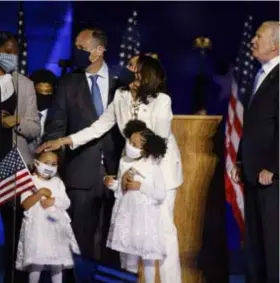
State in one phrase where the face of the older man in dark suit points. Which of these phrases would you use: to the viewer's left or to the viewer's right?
to the viewer's left

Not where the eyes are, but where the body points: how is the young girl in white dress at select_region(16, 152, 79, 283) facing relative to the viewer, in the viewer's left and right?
facing the viewer

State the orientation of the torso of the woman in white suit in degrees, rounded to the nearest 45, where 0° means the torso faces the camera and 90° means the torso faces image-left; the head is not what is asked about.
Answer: approximately 45°

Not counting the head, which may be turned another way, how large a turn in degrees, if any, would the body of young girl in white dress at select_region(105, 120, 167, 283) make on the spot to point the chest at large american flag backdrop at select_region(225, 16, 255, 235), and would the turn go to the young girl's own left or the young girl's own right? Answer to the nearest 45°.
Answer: approximately 180°

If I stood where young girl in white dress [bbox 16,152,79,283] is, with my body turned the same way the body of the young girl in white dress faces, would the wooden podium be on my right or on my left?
on my left

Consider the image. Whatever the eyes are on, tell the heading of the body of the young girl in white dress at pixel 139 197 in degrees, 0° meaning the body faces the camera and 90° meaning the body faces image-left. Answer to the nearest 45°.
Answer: approximately 45°

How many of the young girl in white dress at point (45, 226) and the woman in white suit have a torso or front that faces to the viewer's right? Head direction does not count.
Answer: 0

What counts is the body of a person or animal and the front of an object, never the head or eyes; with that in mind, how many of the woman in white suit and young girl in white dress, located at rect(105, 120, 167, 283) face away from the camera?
0

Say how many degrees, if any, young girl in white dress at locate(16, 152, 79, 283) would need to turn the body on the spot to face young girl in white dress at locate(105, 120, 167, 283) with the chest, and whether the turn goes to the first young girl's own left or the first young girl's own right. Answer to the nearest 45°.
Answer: approximately 90° to the first young girl's own left

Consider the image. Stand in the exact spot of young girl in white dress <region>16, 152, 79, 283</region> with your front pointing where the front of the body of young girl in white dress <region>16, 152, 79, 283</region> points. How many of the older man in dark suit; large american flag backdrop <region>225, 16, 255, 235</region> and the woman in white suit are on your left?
3

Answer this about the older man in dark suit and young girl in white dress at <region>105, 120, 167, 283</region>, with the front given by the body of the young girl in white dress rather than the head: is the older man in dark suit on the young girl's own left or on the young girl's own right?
on the young girl's own left
